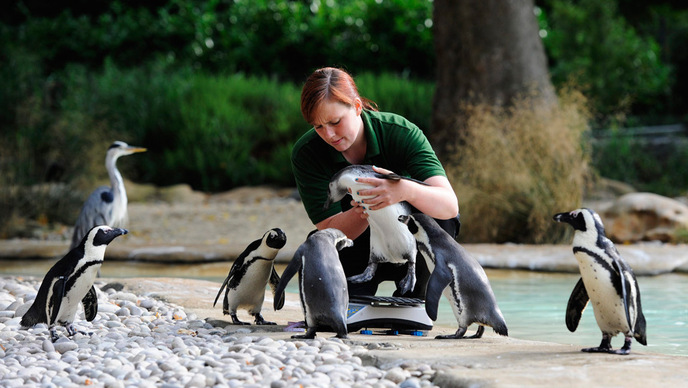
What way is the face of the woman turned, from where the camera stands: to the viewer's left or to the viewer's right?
to the viewer's left

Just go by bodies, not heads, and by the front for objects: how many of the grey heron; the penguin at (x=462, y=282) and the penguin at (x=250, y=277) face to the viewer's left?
1

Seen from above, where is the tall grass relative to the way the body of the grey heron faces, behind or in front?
in front

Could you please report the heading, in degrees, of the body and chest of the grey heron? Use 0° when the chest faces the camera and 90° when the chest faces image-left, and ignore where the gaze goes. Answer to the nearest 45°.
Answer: approximately 270°

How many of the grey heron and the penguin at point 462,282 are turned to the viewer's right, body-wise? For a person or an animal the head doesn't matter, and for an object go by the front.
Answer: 1

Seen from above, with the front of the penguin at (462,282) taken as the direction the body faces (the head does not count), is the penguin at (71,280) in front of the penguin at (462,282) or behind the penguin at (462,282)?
in front

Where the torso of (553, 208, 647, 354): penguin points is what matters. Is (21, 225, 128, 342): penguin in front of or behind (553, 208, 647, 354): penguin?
in front

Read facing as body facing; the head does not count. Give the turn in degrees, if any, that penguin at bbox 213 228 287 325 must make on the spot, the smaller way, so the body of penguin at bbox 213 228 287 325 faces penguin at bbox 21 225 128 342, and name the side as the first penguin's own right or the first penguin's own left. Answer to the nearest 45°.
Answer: approximately 135° to the first penguin's own right

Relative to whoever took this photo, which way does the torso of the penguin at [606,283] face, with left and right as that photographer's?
facing the viewer and to the left of the viewer

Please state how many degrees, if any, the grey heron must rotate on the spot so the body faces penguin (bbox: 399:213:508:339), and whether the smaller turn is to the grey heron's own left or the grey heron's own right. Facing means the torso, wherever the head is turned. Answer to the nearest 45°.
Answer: approximately 90° to the grey heron's own right

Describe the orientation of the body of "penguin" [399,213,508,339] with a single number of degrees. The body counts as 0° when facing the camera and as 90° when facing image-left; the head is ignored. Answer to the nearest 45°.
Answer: approximately 90°

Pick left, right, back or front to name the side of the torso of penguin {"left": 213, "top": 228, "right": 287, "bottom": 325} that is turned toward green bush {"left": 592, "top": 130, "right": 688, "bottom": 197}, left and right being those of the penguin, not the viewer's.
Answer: left
